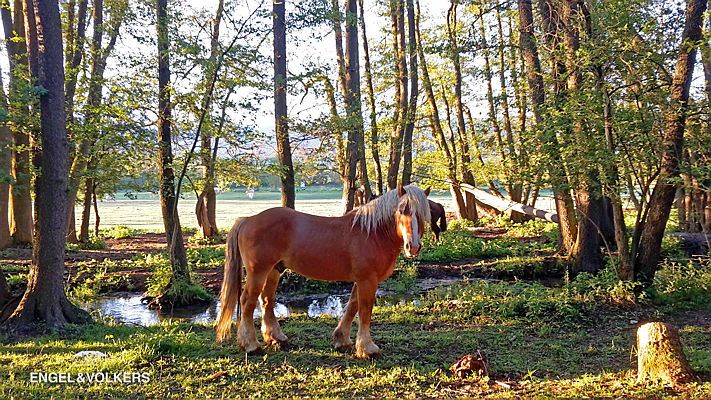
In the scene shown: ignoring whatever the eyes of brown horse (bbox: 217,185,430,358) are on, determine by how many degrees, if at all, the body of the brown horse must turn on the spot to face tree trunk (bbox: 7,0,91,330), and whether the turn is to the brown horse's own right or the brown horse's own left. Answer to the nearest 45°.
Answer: approximately 135° to the brown horse's own left

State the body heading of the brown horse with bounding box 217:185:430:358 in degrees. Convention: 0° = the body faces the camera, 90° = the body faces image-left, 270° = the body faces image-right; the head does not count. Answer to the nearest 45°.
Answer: approximately 270°

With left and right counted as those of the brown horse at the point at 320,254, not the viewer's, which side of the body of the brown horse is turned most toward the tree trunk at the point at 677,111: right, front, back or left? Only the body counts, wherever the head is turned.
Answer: front

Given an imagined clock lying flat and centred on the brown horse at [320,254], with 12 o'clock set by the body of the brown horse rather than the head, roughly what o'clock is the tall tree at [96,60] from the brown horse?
The tall tree is roughly at 8 o'clock from the brown horse.

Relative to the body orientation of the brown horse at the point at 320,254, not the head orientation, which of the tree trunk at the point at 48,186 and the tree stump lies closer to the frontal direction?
the tree stump

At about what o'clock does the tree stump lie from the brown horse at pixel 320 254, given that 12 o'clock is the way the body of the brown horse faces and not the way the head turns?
The tree stump is roughly at 1 o'clock from the brown horse.

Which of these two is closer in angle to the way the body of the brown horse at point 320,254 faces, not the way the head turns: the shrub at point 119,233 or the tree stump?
the tree stump

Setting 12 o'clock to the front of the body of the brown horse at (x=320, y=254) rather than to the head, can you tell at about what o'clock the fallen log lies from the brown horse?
The fallen log is roughly at 10 o'clock from the brown horse.

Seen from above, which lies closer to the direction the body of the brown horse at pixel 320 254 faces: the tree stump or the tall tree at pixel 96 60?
the tree stump

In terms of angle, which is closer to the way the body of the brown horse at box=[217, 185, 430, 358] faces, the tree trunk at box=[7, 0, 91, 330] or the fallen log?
the fallen log
